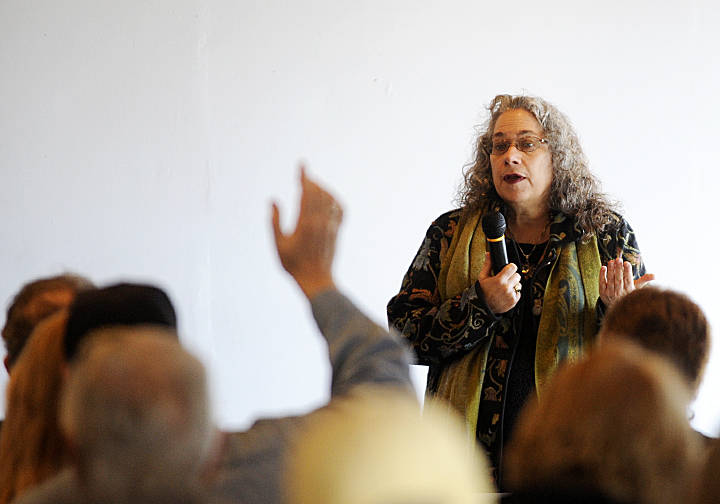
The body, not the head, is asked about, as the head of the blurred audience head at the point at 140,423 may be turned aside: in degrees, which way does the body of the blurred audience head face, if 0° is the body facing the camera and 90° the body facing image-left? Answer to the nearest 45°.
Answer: approximately 180°

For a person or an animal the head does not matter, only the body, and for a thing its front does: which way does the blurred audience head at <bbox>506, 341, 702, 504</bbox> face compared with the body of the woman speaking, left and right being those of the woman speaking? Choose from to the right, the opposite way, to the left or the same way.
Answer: the opposite way

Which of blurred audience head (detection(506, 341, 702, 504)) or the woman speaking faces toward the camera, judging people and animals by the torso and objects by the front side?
the woman speaking

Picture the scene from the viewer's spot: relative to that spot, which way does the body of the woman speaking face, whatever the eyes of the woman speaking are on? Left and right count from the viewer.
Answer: facing the viewer

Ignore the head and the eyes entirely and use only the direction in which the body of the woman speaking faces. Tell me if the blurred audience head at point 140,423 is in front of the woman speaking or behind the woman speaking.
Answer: in front

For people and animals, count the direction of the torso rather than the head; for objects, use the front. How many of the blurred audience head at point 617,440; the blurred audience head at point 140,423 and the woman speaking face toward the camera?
1

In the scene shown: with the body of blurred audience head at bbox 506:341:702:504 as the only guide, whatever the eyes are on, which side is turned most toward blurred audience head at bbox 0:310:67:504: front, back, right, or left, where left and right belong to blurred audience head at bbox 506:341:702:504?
left

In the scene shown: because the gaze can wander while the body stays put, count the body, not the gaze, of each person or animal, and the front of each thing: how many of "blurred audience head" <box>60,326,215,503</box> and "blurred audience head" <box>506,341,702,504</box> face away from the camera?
2

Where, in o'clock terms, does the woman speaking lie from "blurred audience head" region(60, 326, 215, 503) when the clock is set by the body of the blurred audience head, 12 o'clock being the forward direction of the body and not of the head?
The woman speaking is roughly at 1 o'clock from the blurred audience head.

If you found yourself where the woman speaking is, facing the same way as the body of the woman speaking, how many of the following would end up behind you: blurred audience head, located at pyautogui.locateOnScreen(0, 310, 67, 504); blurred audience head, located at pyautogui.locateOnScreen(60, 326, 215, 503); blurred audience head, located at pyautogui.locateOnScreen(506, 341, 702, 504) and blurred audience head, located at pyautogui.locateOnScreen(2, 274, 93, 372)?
0

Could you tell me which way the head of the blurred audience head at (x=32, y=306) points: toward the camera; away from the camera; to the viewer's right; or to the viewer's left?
away from the camera

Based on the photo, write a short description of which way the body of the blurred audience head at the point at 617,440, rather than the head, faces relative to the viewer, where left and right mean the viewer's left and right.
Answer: facing away from the viewer

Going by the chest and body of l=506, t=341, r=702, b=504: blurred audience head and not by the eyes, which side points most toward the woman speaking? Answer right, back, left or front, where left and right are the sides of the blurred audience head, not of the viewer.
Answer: front

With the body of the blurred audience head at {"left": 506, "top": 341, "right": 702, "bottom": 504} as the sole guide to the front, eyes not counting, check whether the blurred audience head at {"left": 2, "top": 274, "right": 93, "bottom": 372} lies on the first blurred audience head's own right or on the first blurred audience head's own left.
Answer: on the first blurred audience head's own left
